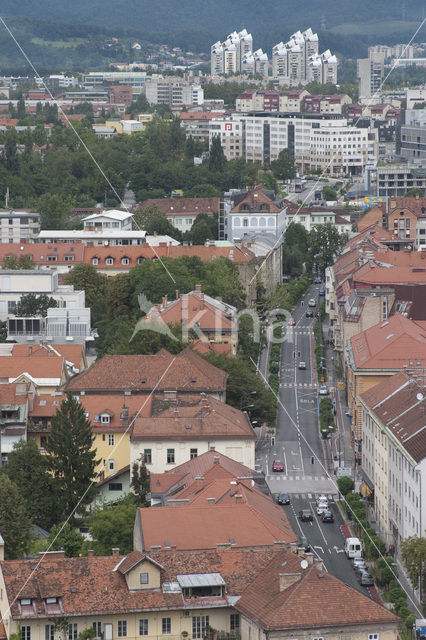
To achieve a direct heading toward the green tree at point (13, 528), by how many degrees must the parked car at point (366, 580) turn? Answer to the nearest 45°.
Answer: approximately 90° to its left

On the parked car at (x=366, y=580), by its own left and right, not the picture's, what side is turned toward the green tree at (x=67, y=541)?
left

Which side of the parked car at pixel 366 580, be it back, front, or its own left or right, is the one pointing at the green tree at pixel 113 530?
left

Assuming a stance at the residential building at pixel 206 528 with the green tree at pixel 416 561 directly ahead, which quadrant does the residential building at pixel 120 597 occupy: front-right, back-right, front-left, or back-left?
back-right

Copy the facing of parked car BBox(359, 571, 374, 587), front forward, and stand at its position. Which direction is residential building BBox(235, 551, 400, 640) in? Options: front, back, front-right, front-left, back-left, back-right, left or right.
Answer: back

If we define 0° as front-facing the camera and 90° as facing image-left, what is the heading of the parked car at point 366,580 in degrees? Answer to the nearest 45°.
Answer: approximately 180°

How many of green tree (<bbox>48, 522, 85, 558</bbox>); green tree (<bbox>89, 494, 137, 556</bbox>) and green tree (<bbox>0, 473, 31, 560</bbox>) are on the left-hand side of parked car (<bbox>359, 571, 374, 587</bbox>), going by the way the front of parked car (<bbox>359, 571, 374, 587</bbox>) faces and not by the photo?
3
